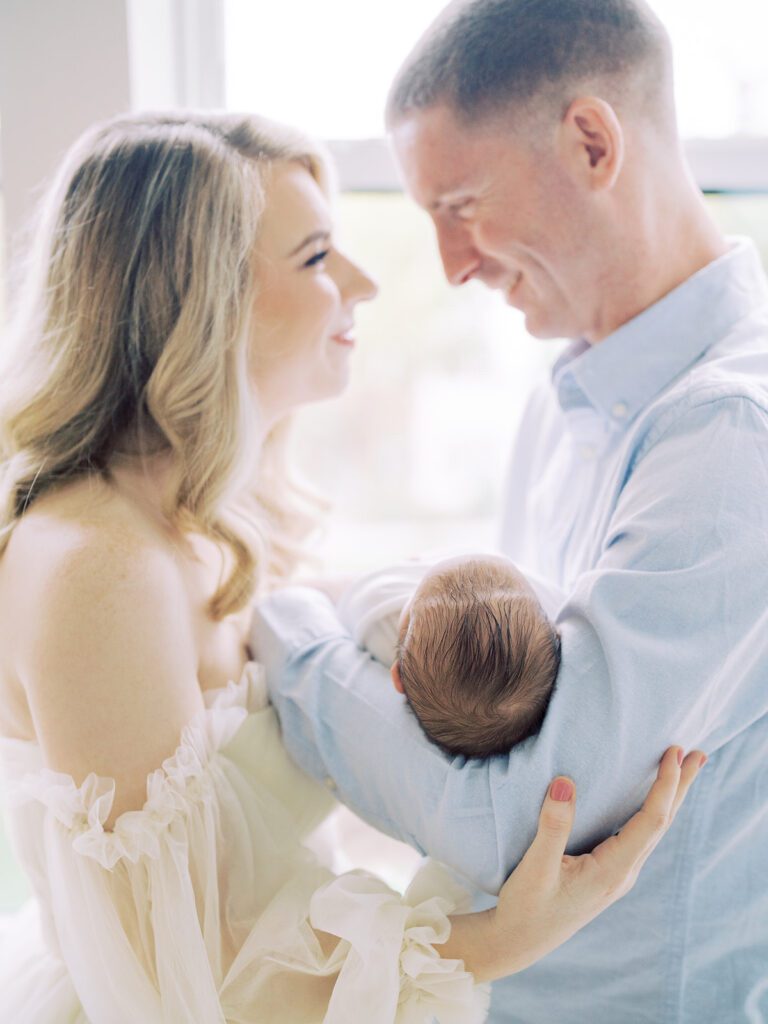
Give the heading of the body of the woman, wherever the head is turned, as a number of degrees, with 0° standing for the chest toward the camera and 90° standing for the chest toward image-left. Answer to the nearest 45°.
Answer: approximately 270°

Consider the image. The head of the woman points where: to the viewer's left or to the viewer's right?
to the viewer's right
